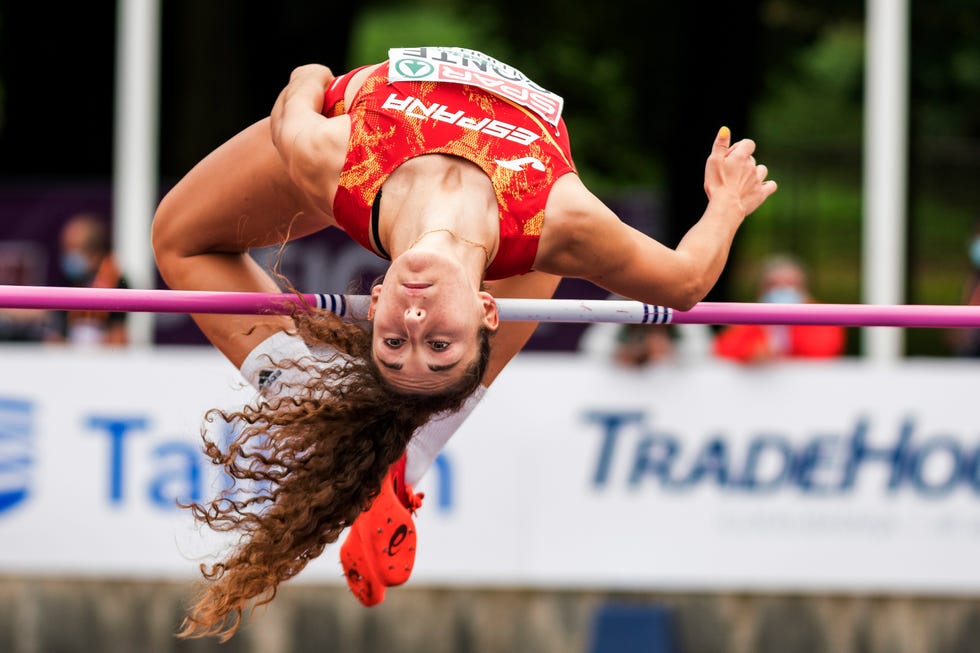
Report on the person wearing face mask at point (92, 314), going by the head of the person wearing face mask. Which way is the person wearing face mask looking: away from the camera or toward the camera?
toward the camera

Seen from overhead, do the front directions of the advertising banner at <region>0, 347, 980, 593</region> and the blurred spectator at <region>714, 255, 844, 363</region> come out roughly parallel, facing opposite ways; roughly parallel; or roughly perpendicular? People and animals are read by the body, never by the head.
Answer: roughly parallel

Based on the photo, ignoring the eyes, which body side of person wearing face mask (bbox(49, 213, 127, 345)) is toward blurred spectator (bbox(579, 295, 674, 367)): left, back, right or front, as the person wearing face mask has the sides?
left

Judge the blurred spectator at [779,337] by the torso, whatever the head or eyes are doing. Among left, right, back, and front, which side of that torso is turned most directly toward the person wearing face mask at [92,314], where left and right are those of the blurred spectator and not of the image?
right

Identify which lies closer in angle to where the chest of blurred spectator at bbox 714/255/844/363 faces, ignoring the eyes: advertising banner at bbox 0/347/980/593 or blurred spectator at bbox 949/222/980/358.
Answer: the advertising banner

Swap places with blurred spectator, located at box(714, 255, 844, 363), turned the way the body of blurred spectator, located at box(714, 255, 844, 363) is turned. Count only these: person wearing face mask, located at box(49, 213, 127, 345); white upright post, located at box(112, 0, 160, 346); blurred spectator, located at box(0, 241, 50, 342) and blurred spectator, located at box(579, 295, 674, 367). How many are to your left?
0

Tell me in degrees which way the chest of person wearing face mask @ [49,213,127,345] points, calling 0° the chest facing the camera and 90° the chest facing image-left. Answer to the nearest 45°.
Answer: approximately 45°

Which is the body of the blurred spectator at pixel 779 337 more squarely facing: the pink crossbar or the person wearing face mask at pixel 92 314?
the pink crossbar

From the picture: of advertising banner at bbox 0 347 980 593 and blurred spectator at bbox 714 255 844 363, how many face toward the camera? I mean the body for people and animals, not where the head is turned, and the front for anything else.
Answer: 2

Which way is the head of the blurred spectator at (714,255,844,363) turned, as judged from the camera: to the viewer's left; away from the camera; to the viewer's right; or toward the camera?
toward the camera

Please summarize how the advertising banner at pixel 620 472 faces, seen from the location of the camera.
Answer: facing the viewer

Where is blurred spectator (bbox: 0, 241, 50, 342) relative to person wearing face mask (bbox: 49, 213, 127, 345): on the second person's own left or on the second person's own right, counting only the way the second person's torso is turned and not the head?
on the second person's own right

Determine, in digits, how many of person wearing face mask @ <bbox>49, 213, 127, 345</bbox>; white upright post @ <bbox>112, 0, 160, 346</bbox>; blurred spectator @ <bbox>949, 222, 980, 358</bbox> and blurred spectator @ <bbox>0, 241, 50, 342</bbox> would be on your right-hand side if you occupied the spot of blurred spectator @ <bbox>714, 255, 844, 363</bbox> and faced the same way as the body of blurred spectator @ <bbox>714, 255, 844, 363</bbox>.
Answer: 3

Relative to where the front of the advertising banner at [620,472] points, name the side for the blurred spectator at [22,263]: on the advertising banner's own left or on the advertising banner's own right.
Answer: on the advertising banner's own right

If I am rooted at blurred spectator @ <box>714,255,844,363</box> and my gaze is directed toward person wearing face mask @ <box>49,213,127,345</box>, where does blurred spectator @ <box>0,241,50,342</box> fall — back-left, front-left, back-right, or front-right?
front-right
